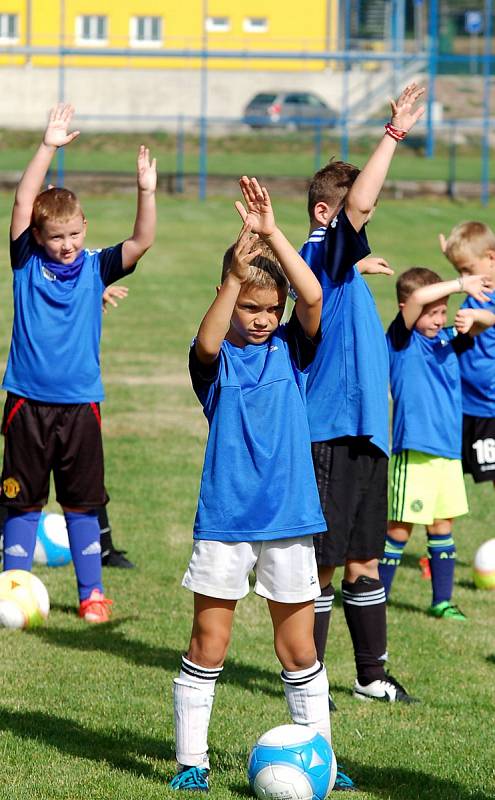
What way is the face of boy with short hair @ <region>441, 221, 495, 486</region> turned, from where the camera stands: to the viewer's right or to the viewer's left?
to the viewer's left

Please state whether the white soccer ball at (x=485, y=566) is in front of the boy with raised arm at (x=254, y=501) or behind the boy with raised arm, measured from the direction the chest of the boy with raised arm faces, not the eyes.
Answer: behind

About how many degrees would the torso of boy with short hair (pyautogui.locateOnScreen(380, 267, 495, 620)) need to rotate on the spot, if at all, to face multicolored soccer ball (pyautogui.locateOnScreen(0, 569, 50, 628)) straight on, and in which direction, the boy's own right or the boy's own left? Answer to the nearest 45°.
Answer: approximately 135° to the boy's own right

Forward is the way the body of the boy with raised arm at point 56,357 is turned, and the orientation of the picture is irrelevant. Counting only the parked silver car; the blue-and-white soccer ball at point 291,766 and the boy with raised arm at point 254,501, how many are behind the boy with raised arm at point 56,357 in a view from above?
1

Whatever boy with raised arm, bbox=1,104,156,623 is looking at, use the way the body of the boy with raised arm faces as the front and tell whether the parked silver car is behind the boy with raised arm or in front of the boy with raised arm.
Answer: behind

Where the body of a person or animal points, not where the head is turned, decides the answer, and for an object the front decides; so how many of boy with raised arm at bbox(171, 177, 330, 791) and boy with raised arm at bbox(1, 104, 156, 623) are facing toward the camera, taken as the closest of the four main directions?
2

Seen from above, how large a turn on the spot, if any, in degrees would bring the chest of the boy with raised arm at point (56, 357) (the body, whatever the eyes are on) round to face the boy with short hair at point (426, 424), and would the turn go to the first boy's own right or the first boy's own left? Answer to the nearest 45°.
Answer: approximately 90° to the first boy's own left

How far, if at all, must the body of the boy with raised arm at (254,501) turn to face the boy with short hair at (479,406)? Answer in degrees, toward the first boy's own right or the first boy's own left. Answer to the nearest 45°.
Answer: approximately 180°

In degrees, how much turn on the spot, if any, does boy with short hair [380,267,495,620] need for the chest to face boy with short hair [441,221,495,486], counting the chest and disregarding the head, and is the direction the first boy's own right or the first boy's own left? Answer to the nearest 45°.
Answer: approximately 135° to the first boy's own left

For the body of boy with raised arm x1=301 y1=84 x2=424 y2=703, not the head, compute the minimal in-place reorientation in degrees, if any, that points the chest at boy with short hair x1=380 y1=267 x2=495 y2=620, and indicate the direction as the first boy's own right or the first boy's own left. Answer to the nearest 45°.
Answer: approximately 90° to the first boy's own left
